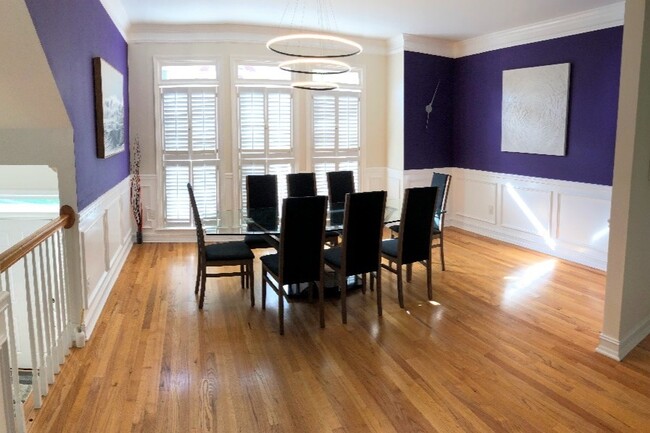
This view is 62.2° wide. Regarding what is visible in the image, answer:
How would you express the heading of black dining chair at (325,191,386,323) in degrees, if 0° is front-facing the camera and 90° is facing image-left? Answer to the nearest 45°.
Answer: approximately 135°

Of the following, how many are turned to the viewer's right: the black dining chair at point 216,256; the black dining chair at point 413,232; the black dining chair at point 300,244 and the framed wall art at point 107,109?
2

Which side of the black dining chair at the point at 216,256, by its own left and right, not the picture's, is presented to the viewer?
right

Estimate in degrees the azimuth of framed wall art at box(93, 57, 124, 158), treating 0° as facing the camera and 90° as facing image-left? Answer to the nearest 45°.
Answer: approximately 270°

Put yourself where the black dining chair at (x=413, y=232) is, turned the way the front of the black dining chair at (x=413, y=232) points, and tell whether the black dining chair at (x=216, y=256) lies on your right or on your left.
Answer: on your left

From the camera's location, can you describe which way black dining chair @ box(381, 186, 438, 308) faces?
facing away from the viewer and to the left of the viewer

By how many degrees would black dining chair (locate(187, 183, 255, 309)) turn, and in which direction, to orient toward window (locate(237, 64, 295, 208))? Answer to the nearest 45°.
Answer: approximately 90° to its left

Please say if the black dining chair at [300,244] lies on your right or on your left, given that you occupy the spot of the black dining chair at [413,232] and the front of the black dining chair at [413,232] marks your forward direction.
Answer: on your left

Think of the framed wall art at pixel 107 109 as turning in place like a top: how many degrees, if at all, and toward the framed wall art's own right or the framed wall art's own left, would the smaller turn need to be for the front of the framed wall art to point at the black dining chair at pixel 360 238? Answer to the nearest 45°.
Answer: approximately 45° to the framed wall art's own right
